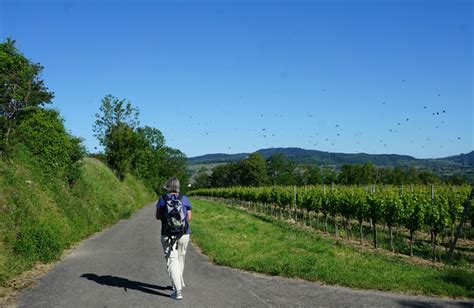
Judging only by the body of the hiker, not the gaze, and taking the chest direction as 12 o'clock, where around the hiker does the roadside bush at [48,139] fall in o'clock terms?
The roadside bush is roughly at 11 o'clock from the hiker.

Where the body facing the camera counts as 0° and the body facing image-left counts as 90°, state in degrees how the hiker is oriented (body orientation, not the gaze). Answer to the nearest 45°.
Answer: approximately 180°

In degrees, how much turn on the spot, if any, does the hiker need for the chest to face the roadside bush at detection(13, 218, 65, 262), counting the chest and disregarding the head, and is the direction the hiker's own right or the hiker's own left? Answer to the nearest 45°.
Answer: approximately 45° to the hiker's own left
